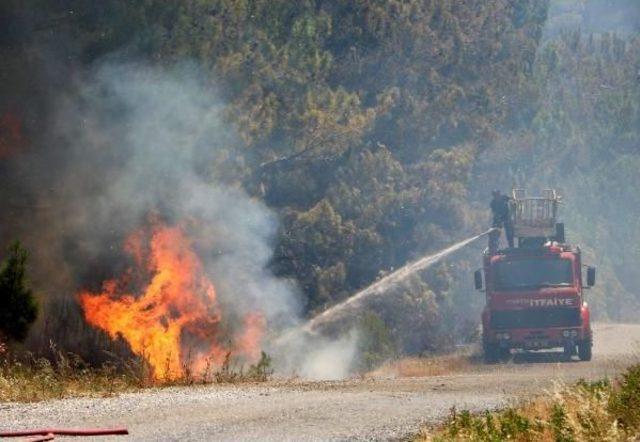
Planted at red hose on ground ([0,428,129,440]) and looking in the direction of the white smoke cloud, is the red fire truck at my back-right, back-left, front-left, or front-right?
front-right

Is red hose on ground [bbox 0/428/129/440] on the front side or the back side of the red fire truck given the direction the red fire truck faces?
on the front side

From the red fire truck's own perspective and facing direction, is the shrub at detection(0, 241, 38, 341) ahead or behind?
ahead

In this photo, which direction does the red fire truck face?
toward the camera

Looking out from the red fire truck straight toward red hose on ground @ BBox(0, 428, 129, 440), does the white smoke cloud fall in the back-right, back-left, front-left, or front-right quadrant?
front-right

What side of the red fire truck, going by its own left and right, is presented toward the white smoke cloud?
right

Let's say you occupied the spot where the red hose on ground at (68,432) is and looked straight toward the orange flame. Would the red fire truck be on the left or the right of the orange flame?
right

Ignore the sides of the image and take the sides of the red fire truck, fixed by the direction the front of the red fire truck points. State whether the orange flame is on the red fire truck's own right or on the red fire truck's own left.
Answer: on the red fire truck's own right
